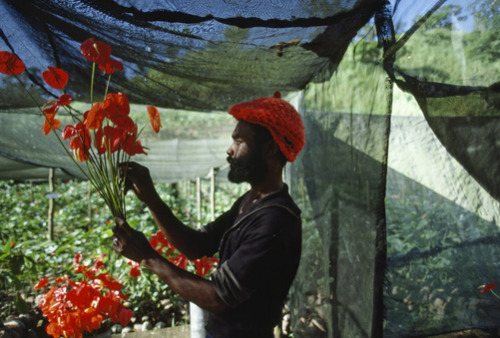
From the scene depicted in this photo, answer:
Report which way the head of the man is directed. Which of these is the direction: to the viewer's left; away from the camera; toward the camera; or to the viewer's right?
to the viewer's left

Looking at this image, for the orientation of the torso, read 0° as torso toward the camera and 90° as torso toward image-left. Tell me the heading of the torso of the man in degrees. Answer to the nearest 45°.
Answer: approximately 90°

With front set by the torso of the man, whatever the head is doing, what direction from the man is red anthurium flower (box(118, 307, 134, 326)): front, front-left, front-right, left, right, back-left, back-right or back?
front-right
